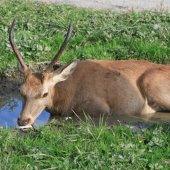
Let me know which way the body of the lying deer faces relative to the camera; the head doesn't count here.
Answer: to the viewer's left
